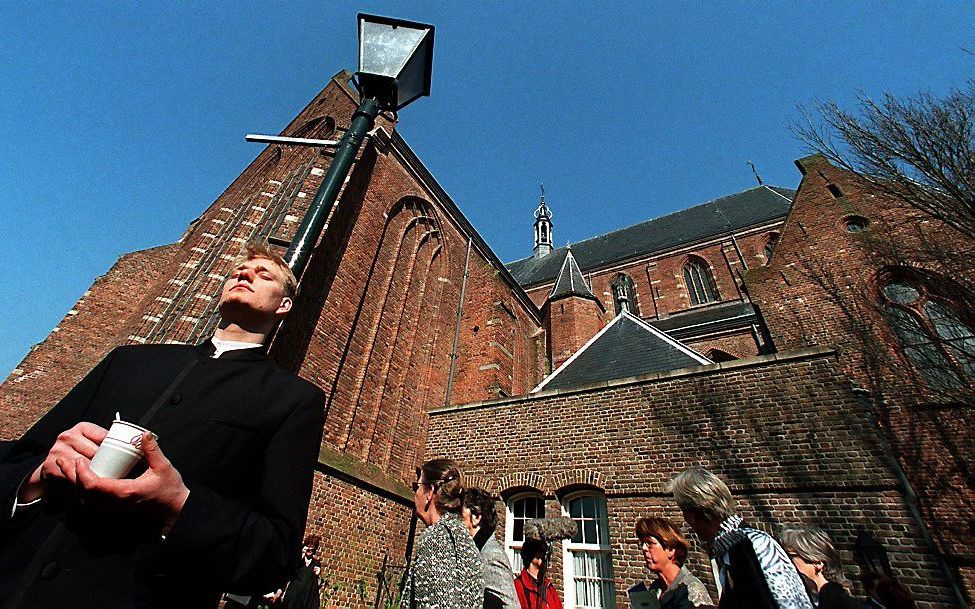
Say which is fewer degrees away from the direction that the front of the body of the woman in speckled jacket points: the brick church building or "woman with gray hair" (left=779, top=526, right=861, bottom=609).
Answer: the brick church building

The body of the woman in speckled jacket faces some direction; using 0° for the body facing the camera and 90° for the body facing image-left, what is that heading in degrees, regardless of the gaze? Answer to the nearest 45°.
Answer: approximately 135°

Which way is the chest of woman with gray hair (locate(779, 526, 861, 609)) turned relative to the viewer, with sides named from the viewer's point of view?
facing to the left of the viewer

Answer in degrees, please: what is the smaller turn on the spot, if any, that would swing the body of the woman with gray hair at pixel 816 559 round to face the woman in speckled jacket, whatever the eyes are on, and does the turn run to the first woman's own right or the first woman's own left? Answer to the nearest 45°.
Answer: approximately 45° to the first woman's own left

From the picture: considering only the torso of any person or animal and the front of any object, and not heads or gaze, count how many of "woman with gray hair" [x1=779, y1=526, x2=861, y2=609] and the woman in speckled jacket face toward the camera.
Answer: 0

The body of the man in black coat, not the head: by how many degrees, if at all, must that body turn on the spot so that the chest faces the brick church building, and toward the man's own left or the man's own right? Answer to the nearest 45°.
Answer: approximately 180°

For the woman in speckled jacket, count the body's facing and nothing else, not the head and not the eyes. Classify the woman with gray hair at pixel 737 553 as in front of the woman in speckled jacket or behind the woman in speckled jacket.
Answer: behind

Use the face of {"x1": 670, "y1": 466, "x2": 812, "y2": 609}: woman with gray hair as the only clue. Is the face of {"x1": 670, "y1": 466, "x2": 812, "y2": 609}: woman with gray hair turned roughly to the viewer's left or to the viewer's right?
to the viewer's left

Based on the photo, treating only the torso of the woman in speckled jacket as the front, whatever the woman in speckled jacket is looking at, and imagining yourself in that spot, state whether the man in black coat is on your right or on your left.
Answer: on your left

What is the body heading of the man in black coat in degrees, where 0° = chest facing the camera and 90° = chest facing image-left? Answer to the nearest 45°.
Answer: approximately 45°

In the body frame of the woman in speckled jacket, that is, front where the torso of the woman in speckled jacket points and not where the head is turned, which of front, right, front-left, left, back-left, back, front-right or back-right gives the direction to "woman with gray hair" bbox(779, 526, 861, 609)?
back-right

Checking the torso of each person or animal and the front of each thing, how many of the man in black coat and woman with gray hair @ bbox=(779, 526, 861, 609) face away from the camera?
0
